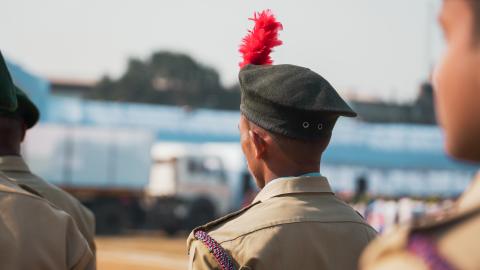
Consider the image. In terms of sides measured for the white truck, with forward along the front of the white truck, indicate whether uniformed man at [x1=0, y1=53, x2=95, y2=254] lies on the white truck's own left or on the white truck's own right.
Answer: on the white truck's own right

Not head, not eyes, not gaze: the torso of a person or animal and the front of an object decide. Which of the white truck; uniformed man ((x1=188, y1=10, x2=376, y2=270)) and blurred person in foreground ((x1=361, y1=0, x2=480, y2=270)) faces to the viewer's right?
the white truck

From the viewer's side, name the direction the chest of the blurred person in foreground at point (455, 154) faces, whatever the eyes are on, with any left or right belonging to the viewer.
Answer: facing away from the viewer and to the left of the viewer

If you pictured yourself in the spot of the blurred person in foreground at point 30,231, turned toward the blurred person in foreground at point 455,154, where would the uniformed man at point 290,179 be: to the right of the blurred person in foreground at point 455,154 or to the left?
left

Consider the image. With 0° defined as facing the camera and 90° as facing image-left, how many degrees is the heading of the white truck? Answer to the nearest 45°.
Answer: approximately 270°

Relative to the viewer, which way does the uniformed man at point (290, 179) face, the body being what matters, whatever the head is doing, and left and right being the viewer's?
facing away from the viewer and to the left of the viewer

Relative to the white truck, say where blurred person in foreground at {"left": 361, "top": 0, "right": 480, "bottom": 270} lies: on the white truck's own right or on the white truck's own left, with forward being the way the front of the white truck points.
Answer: on the white truck's own right
